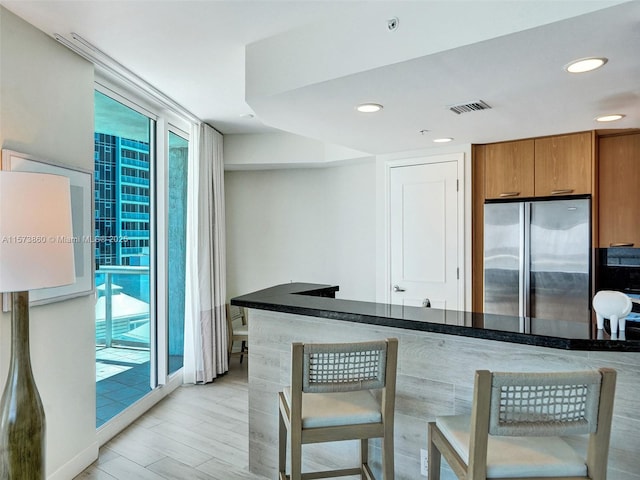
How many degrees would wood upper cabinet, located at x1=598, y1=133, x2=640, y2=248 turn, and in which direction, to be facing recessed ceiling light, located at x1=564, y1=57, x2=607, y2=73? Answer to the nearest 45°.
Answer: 0° — it already faces it

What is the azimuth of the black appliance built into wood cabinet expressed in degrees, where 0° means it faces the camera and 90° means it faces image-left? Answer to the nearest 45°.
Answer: approximately 0°

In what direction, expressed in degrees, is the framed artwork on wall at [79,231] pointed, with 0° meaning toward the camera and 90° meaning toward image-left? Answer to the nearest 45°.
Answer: approximately 315°

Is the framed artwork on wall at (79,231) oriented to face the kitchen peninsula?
yes

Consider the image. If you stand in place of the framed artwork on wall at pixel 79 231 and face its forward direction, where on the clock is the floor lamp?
The floor lamp is roughly at 2 o'clock from the framed artwork on wall.

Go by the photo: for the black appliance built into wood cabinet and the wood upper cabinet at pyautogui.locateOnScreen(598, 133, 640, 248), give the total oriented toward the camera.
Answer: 2

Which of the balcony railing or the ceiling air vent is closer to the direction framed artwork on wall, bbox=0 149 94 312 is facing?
the ceiling air vent

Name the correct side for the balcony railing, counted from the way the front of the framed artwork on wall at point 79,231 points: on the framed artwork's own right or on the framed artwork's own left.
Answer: on the framed artwork's own left
